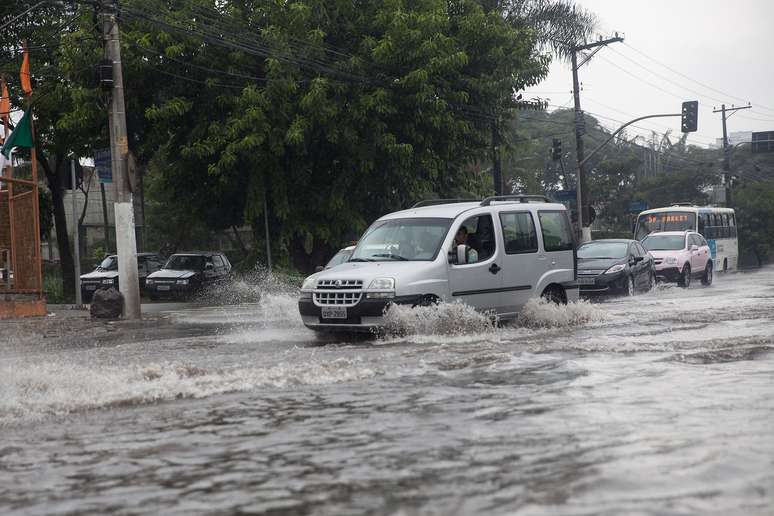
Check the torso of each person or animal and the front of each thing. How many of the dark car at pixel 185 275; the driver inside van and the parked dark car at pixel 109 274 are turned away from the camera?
0

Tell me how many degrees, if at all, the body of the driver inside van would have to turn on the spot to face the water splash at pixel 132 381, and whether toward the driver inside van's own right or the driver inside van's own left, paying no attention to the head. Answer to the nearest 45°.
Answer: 0° — they already face it

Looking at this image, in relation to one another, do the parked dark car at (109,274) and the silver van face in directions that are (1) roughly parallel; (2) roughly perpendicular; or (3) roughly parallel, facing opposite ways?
roughly parallel

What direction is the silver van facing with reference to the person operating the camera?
facing the viewer and to the left of the viewer

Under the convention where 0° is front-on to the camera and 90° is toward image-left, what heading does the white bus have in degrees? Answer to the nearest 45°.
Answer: approximately 45°

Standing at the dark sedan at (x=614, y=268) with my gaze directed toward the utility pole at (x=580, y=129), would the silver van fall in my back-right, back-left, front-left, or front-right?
back-left

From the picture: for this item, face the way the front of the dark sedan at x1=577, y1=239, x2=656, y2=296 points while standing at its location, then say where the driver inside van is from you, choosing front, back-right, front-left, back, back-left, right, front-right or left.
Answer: front-left

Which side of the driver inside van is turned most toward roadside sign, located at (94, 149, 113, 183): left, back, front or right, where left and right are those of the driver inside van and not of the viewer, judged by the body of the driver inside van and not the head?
right

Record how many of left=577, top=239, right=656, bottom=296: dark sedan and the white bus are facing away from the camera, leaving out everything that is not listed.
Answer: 0

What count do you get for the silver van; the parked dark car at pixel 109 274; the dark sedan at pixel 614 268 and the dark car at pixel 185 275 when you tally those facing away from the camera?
0

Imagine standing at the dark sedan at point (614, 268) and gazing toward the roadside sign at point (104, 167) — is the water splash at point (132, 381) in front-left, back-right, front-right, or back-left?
front-left

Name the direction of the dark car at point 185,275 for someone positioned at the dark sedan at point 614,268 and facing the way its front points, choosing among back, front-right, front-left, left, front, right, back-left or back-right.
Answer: front-right

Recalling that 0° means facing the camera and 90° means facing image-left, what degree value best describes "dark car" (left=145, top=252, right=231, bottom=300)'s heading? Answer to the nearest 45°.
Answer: approximately 45°

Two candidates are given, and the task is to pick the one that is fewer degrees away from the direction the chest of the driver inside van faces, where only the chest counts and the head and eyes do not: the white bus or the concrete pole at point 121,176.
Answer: the concrete pole

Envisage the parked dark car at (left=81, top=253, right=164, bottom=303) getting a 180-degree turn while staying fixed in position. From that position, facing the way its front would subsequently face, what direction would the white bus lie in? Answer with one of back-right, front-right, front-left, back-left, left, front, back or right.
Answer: front-right

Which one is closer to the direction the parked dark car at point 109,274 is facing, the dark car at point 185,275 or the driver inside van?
the driver inside van

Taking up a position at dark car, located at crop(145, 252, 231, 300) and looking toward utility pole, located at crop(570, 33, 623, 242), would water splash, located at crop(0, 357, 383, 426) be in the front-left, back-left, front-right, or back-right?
back-right

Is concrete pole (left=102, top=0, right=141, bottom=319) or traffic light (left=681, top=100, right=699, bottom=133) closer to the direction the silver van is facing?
the concrete pole
